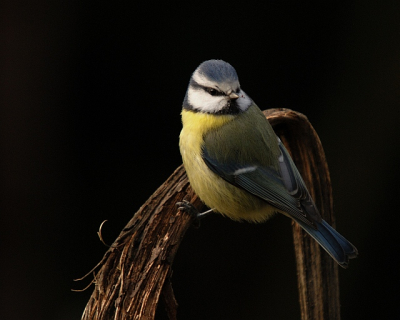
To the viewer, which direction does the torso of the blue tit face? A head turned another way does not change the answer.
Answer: to the viewer's left
